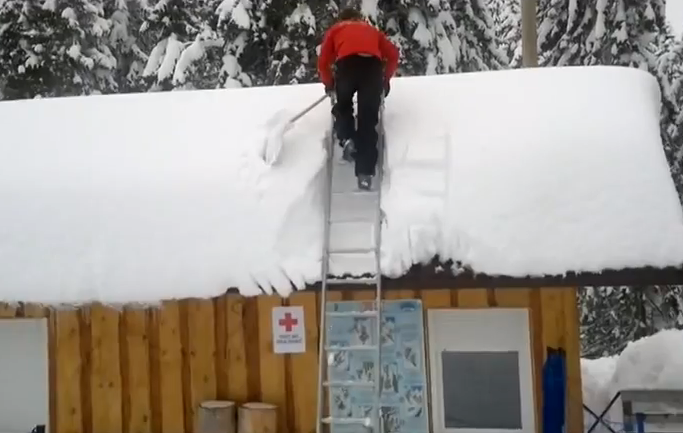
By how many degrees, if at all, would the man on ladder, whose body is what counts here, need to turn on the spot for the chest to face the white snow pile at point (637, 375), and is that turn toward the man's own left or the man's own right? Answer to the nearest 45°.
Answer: approximately 45° to the man's own right

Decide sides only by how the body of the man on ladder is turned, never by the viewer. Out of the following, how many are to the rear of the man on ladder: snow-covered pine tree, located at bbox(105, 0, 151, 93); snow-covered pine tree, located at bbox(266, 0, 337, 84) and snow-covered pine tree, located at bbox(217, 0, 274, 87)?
0

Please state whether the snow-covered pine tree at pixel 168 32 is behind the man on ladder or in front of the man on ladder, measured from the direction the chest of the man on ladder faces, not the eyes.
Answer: in front

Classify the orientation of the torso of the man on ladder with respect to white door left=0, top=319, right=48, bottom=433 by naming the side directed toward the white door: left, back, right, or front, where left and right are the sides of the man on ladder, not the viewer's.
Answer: left

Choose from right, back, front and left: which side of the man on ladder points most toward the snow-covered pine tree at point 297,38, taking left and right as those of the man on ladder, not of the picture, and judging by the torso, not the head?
front

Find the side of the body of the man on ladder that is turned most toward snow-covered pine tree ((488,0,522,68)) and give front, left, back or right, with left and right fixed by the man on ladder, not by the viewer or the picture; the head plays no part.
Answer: front

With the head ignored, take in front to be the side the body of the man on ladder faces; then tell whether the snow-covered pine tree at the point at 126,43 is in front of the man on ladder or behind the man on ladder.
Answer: in front

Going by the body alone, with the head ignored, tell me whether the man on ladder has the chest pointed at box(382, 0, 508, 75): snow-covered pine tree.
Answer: yes

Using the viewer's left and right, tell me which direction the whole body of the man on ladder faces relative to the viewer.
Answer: facing away from the viewer
